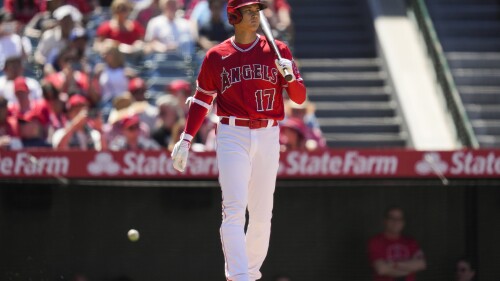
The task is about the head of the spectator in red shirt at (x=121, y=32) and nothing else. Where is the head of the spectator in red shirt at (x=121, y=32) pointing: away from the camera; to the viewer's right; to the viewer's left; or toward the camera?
toward the camera

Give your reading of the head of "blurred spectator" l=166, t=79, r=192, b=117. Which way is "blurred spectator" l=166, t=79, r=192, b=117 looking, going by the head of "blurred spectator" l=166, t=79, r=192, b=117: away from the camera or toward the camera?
toward the camera

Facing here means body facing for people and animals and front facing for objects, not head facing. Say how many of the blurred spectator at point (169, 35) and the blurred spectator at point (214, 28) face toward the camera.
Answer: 2

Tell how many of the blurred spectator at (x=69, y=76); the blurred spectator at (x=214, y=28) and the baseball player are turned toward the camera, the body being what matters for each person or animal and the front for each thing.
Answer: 3

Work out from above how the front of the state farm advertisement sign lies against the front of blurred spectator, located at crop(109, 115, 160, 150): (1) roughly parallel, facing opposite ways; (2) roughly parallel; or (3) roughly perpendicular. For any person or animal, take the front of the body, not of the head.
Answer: roughly parallel

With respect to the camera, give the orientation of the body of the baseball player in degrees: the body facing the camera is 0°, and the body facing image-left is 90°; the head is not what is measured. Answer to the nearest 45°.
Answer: approximately 0°

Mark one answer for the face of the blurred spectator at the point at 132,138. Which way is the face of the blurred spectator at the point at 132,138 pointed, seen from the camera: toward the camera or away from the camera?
toward the camera

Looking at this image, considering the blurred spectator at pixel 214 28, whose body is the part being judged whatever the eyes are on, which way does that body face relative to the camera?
toward the camera

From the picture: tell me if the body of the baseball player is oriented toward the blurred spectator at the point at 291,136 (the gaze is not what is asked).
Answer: no

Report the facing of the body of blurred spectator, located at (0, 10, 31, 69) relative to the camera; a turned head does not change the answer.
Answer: toward the camera

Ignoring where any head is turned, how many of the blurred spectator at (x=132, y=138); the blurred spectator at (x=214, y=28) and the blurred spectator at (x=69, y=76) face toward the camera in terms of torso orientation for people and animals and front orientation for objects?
3

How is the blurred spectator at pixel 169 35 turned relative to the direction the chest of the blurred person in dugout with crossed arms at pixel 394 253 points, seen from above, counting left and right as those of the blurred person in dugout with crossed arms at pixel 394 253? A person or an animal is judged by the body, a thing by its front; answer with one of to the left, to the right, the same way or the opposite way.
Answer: the same way

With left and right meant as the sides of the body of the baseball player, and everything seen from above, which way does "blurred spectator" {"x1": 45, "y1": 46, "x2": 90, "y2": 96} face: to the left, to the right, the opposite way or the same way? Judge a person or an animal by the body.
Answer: the same way
